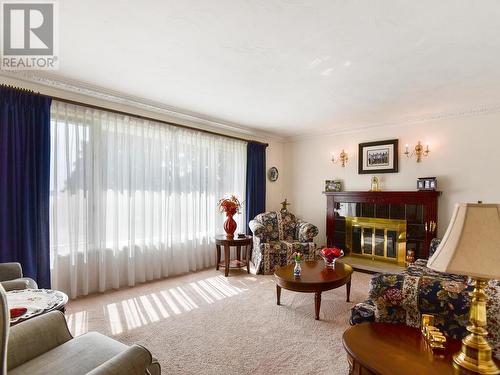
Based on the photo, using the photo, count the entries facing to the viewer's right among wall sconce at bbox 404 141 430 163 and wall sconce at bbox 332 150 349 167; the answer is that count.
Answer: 0

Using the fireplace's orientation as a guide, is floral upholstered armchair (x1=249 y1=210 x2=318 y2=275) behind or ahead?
ahead

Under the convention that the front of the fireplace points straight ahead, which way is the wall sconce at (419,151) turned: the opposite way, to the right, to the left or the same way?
the same way

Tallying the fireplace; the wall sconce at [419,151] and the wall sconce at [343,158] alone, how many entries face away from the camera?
0

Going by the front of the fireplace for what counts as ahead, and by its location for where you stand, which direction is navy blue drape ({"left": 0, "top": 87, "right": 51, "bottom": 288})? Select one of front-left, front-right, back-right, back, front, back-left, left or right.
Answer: front

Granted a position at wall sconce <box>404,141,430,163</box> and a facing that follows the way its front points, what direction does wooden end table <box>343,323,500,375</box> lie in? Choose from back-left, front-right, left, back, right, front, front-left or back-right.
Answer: front-left

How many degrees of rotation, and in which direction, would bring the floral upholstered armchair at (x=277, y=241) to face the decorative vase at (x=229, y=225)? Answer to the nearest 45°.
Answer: approximately 135° to its right

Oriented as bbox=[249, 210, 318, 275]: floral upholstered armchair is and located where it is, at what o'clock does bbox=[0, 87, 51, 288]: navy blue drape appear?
The navy blue drape is roughly at 3 o'clock from the floral upholstered armchair.

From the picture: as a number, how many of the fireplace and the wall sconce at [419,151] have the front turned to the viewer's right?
0

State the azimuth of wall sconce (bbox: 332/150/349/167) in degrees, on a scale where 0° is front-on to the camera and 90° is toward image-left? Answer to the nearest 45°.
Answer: approximately 45°

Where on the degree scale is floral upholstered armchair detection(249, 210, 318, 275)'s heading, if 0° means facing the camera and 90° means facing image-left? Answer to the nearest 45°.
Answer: approximately 315°

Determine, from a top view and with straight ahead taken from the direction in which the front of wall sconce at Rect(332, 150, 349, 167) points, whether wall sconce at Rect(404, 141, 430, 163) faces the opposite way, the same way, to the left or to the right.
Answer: the same way

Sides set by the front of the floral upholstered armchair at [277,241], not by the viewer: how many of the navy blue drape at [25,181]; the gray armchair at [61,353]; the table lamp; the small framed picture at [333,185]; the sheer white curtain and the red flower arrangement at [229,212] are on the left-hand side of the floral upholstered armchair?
1

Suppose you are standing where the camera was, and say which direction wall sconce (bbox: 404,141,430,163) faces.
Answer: facing the viewer and to the left of the viewer

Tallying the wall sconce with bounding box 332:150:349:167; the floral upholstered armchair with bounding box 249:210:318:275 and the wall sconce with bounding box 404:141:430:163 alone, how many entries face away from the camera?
0
